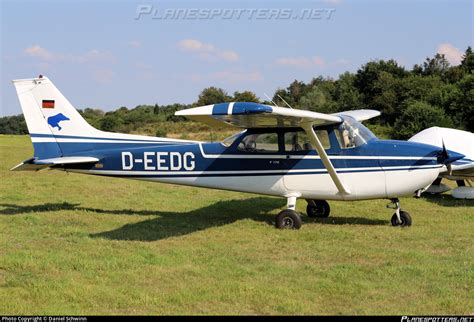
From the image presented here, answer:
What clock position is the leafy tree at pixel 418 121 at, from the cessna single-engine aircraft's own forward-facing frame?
The leafy tree is roughly at 10 o'clock from the cessna single-engine aircraft.

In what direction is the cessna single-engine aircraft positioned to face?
to the viewer's right
